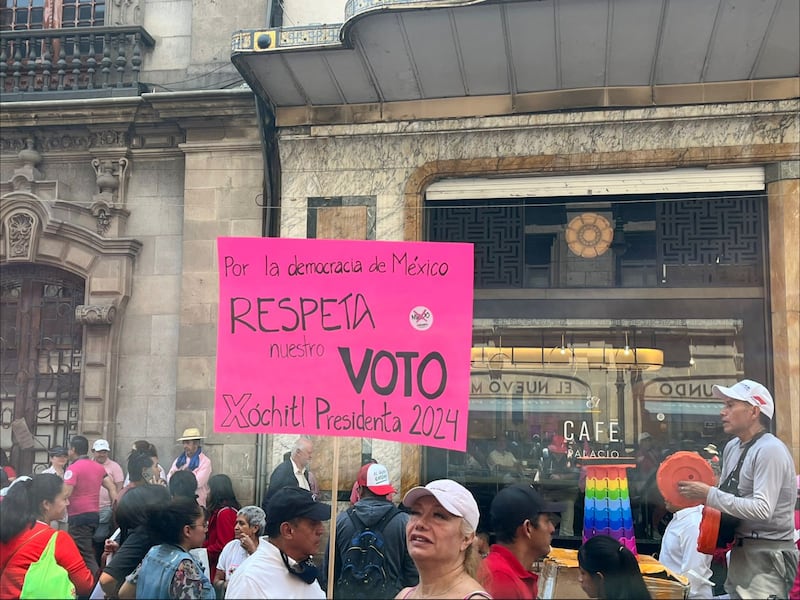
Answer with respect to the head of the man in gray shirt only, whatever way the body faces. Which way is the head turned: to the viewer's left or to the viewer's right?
to the viewer's left

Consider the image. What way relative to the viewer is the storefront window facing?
toward the camera

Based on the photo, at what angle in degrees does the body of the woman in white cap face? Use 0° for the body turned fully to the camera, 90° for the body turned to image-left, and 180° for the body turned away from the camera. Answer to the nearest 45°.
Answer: approximately 45°

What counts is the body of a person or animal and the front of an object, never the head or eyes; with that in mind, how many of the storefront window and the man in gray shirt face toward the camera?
1

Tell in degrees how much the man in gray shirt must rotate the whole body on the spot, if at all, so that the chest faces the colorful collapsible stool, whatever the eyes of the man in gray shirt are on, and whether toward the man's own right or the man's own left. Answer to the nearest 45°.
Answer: approximately 45° to the man's own right

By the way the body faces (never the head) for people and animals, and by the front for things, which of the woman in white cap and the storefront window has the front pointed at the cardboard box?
the storefront window

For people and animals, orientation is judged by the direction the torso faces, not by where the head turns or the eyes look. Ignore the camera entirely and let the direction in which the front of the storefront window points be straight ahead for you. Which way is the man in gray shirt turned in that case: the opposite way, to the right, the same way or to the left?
to the right

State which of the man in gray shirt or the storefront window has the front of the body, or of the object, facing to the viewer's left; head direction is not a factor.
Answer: the man in gray shirt

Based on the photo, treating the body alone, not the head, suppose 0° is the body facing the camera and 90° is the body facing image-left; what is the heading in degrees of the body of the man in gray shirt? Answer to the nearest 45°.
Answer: approximately 90°
